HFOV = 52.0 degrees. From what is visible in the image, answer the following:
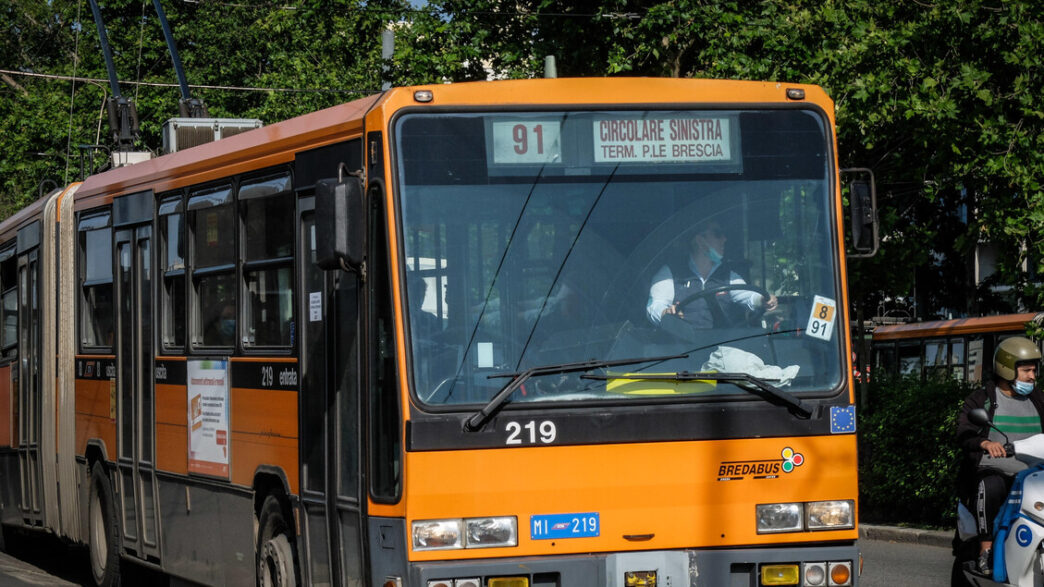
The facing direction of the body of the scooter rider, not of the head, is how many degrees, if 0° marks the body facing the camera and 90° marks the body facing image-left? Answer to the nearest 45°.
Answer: approximately 315°

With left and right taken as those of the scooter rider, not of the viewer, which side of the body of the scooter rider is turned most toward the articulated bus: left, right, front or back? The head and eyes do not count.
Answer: right

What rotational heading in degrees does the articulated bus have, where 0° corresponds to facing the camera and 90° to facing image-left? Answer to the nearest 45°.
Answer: approximately 315°
